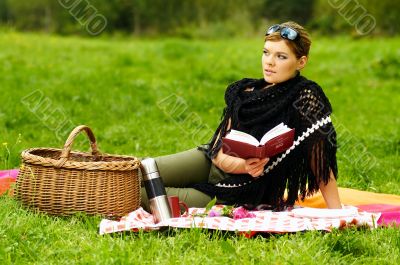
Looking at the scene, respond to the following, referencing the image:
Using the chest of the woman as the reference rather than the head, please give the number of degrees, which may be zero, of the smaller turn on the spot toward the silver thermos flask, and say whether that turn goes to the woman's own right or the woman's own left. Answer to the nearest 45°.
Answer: approximately 45° to the woman's own right

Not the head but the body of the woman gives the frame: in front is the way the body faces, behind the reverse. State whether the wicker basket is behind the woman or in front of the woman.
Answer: in front

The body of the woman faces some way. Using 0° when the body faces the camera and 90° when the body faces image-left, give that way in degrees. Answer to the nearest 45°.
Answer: approximately 45°
